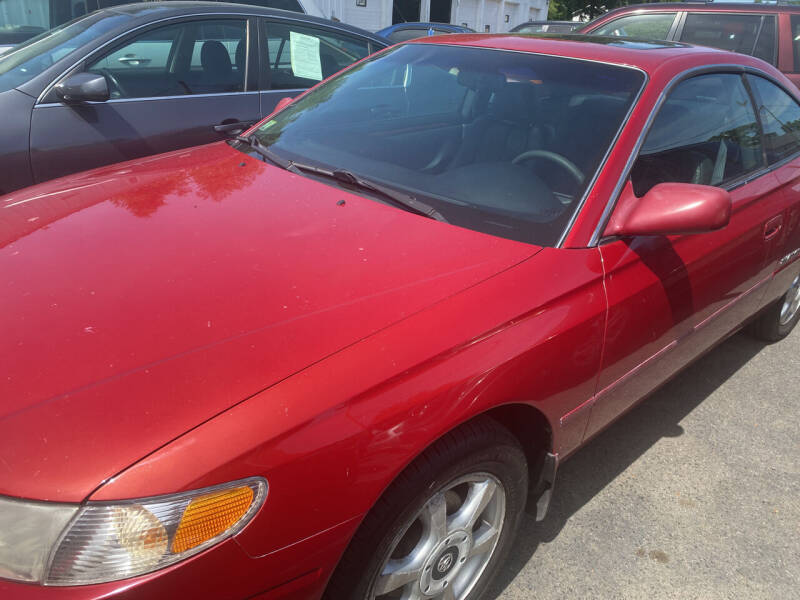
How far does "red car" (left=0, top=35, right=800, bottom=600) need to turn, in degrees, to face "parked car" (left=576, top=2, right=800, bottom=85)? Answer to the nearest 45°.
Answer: approximately 180°

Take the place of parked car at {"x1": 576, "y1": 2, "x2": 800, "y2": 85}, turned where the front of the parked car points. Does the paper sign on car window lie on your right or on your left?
on your left

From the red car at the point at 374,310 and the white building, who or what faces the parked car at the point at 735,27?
the white building

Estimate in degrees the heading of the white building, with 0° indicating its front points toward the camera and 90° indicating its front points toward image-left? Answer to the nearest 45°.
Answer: approximately 0°

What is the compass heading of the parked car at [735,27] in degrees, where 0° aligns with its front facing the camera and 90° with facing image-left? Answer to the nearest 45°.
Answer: approximately 90°

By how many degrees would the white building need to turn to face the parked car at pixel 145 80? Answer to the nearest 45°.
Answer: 0° — it already faces it

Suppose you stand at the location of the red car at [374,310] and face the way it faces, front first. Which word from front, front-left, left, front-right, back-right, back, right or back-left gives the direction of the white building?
back-right

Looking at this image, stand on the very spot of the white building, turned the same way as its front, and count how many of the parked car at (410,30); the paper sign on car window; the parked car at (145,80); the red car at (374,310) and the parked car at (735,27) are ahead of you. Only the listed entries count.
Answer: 5

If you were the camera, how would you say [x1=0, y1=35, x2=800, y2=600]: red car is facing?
facing the viewer and to the left of the viewer

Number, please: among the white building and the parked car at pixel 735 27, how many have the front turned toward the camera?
1

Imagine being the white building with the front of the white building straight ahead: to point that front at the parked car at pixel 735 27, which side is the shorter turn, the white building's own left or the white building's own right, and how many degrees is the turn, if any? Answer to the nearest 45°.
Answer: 0° — it already faces it

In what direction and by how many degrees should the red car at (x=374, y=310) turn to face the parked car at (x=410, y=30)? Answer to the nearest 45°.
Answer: approximately 135° to its right

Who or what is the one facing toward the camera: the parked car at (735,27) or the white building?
the white building

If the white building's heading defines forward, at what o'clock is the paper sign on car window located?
The paper sign on car window is roughly at 12 o'clock from the white building.
